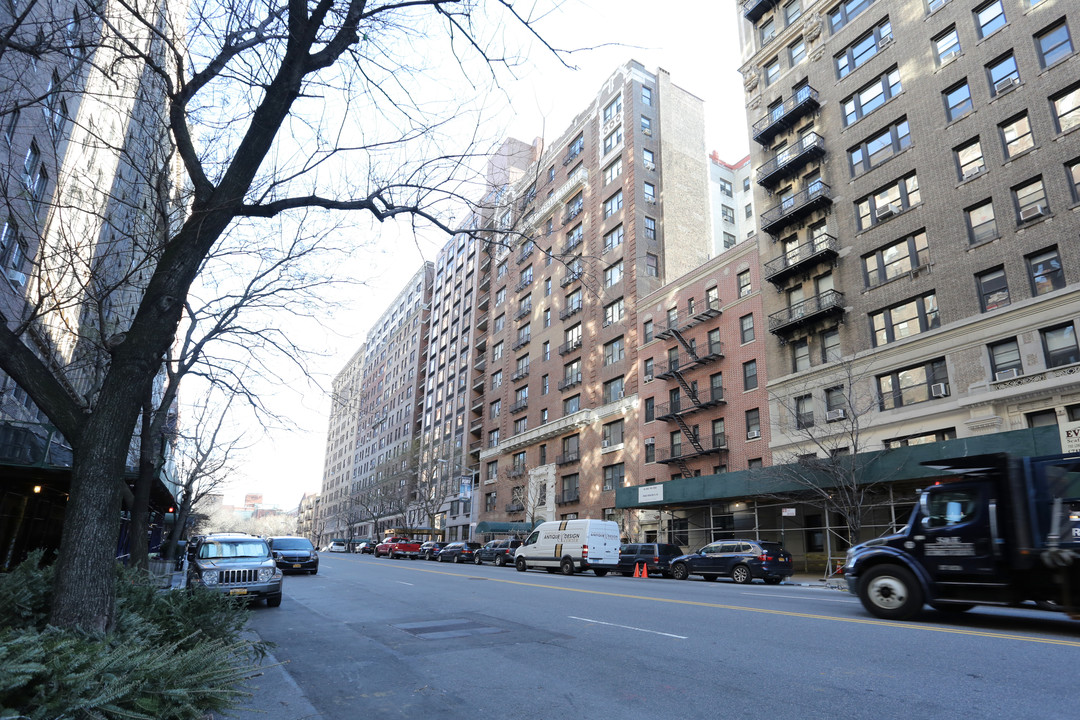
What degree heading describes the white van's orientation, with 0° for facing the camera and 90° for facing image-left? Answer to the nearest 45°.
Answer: approximately 135°

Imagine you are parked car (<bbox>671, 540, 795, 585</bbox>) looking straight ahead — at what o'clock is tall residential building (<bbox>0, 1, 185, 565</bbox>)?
The tall residential building is roughly at 9 o'clock from the parked car.

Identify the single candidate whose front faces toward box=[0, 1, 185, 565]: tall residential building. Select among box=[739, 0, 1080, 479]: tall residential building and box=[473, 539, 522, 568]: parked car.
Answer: box=[739, 0, 1080, 479]: tall residential building

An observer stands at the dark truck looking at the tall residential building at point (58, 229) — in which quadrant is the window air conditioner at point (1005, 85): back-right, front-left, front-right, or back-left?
back-right

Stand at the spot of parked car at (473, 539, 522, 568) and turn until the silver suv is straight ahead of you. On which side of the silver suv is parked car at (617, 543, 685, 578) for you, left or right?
left

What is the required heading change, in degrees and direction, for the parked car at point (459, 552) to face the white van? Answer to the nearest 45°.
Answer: approximately 135° to its left

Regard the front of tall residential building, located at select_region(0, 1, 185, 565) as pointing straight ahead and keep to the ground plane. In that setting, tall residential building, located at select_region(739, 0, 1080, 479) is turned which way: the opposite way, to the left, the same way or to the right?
the opposite way

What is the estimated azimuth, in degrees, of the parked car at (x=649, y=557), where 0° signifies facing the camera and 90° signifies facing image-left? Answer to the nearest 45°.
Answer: approximately 135°

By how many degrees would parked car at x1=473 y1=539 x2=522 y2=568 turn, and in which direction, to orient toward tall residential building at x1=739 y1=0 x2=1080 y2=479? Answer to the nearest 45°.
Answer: approximately 180°
